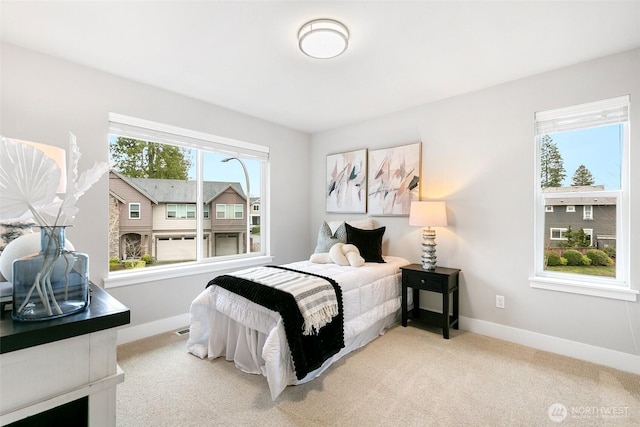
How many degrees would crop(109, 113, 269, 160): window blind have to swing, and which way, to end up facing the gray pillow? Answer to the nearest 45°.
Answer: approximately 45° to its left

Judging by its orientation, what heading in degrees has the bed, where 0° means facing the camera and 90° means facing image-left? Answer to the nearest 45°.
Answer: approximately 45°

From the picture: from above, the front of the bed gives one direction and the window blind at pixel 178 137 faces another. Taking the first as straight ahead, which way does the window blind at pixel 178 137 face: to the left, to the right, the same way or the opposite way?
to the left

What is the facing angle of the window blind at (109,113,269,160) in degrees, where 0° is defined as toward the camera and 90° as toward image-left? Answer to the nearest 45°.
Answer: approximately 315°

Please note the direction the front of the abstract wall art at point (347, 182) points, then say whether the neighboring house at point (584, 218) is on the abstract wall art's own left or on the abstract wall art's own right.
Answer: on the abstract wall art's own left

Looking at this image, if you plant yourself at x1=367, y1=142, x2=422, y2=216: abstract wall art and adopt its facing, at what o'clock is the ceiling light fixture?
The ceiling light fixture is roughly at 11 o'clock from the abstract wall art.

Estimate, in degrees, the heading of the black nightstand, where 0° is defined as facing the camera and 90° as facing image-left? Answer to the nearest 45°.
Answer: approximately 45°

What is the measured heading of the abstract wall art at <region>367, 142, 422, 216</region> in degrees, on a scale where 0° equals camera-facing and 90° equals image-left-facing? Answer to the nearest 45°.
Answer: approximately 45°
